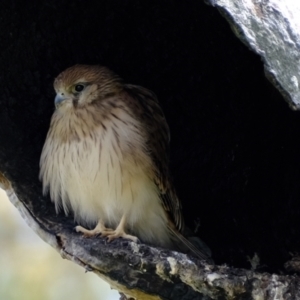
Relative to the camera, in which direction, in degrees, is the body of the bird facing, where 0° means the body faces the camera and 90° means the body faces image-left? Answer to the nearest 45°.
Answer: approximately 45°
